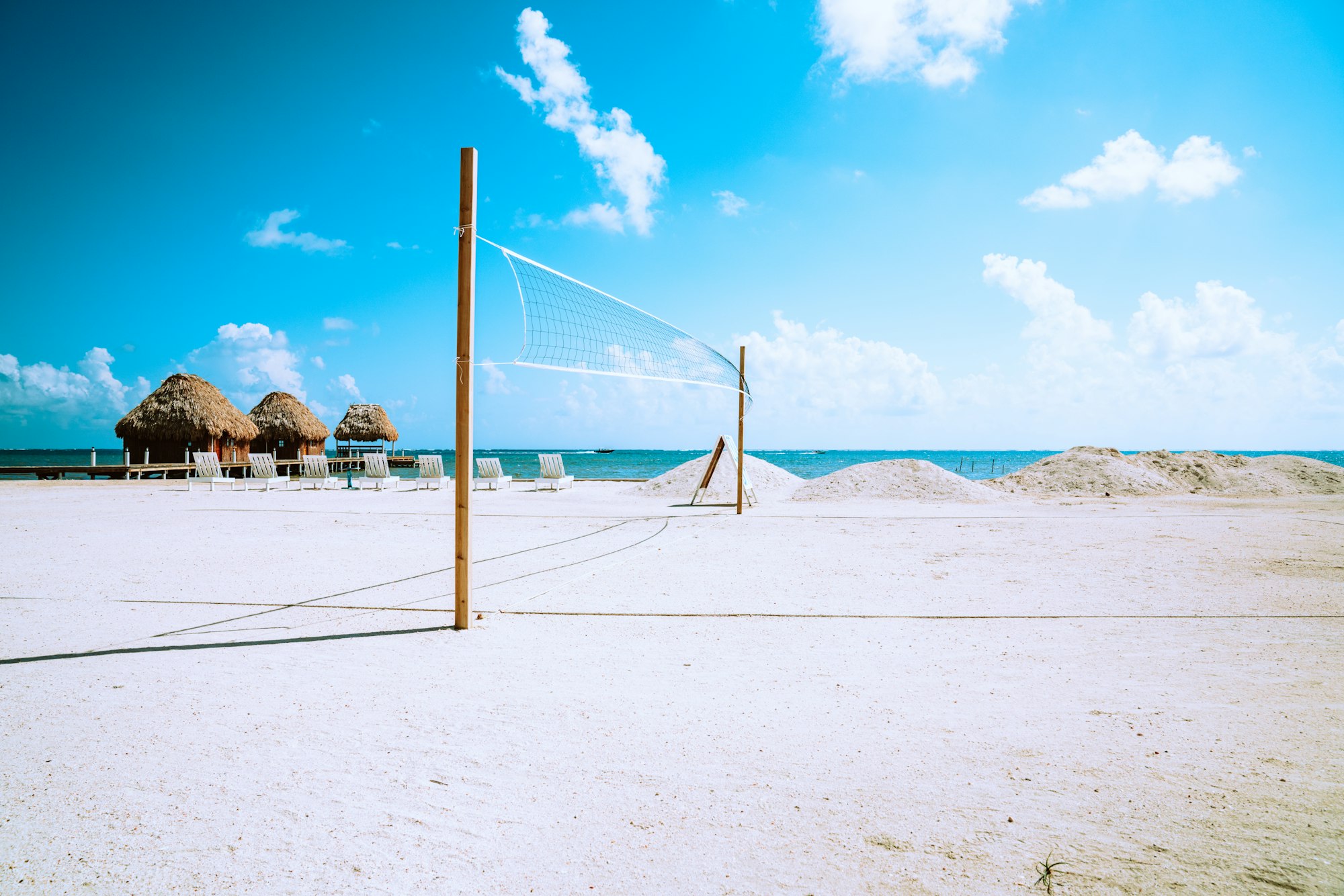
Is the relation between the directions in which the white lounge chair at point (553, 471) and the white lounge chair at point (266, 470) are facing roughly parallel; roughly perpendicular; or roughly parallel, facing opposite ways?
roughly parallel

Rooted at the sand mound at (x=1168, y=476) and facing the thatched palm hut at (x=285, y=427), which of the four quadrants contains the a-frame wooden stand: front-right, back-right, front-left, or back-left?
front-left

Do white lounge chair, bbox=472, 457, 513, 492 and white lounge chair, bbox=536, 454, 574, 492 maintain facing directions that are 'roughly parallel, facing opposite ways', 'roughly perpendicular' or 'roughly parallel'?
roughly parallel

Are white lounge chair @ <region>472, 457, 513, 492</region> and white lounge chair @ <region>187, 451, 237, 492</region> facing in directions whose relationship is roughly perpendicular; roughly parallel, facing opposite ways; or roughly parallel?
roughly parallel

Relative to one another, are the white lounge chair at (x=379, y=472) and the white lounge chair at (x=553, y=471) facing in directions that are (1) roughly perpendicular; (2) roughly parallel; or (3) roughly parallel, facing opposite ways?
roughly parallel
